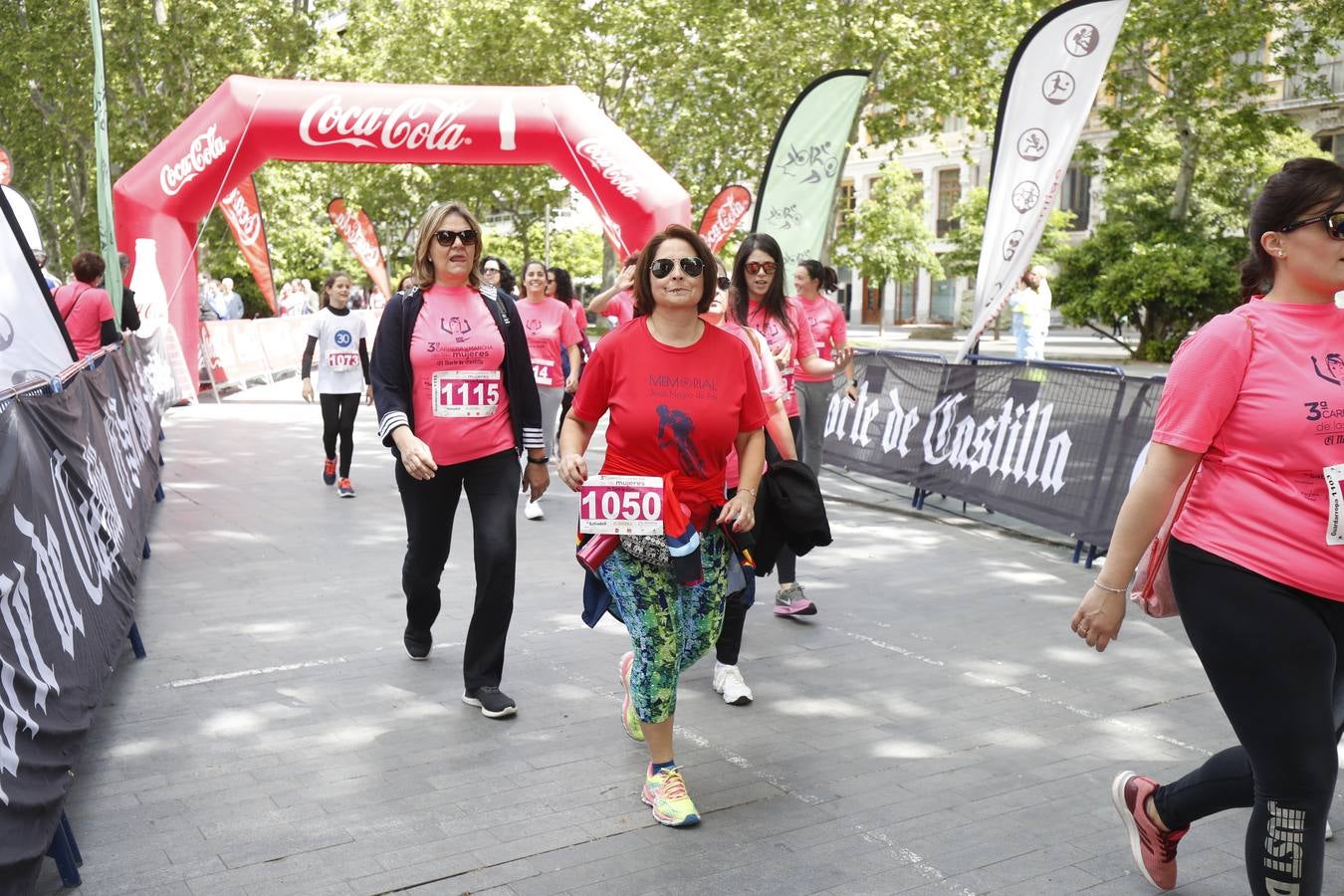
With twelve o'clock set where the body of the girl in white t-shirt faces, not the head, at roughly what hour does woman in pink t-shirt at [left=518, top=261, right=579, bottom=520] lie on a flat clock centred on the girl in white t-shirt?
The woman in pink t-shirt is roughly at 10 o'clock from the girl in white t-shirt.

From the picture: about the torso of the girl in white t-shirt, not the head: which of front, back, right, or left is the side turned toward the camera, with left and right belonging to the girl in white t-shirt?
front

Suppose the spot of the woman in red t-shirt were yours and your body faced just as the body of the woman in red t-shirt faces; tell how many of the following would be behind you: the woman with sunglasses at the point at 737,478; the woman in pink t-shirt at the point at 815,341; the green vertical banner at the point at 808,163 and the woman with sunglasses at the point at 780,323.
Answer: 4

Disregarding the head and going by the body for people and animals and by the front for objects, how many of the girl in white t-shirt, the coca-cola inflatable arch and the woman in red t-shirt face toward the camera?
3

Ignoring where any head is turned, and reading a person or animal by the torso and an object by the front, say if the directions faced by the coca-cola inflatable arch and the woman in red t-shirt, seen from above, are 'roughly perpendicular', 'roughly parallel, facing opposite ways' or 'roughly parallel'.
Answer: roughly parallel

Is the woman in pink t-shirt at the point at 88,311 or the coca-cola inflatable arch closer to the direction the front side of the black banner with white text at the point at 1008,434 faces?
the woman in pink t-shirt

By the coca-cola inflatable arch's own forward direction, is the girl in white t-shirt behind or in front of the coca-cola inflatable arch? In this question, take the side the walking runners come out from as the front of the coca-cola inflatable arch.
in front

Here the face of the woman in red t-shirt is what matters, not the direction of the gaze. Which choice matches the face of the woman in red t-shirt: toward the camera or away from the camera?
toward the camera

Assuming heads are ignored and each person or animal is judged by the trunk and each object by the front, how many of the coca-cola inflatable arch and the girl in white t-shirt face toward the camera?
2

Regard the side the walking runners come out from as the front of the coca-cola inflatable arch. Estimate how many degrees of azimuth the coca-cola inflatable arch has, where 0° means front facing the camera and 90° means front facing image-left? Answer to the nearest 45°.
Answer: approximately 0°

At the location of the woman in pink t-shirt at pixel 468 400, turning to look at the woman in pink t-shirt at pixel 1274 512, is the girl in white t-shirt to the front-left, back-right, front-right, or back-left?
back-left

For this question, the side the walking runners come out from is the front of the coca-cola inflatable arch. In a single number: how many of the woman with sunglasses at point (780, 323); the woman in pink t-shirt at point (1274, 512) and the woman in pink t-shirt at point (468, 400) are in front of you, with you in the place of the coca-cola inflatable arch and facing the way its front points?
3

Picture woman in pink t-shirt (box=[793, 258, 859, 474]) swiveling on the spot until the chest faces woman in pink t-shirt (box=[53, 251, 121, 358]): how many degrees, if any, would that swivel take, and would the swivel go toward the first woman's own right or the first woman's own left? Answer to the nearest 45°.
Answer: approximately 45° to the first woman's own right
